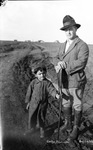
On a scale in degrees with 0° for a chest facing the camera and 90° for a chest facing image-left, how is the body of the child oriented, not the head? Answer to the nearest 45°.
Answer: approximately 0°

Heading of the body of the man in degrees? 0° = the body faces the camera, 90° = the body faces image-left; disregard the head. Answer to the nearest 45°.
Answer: approximately 45°

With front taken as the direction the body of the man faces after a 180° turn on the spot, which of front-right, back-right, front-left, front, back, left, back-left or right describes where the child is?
back-left
